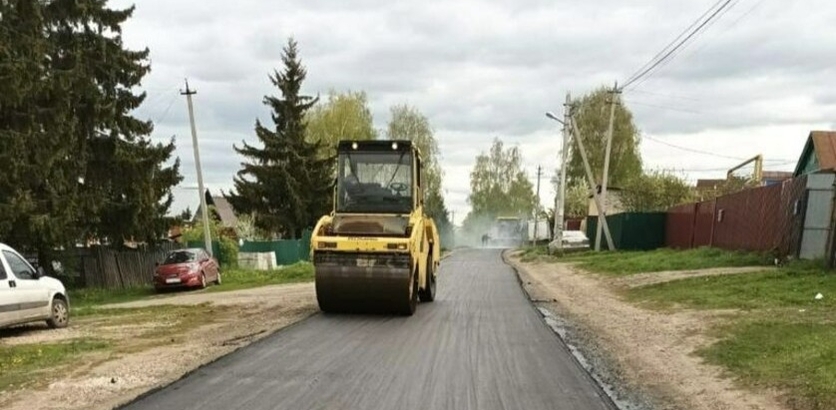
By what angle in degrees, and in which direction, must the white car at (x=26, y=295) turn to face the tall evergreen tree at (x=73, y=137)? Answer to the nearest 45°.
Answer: approximately 45° to its left

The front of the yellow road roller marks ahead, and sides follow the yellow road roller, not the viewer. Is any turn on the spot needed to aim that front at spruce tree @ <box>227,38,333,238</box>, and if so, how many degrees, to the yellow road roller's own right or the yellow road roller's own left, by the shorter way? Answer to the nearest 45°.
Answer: approximately 180°

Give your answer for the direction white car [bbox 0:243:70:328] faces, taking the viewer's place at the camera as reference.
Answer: facing away from the viewer and to the right of the viewer

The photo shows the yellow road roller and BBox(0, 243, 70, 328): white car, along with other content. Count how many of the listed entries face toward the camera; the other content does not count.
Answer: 1

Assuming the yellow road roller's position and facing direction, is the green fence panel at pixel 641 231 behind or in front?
behind

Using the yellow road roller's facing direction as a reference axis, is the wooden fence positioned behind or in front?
behind

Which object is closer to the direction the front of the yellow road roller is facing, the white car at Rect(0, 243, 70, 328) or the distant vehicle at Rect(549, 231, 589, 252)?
the white car

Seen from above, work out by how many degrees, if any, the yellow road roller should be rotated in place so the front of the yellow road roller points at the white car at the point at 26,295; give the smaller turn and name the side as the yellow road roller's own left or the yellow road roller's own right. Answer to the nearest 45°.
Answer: approximately 90° to the yellow road roller's own right
